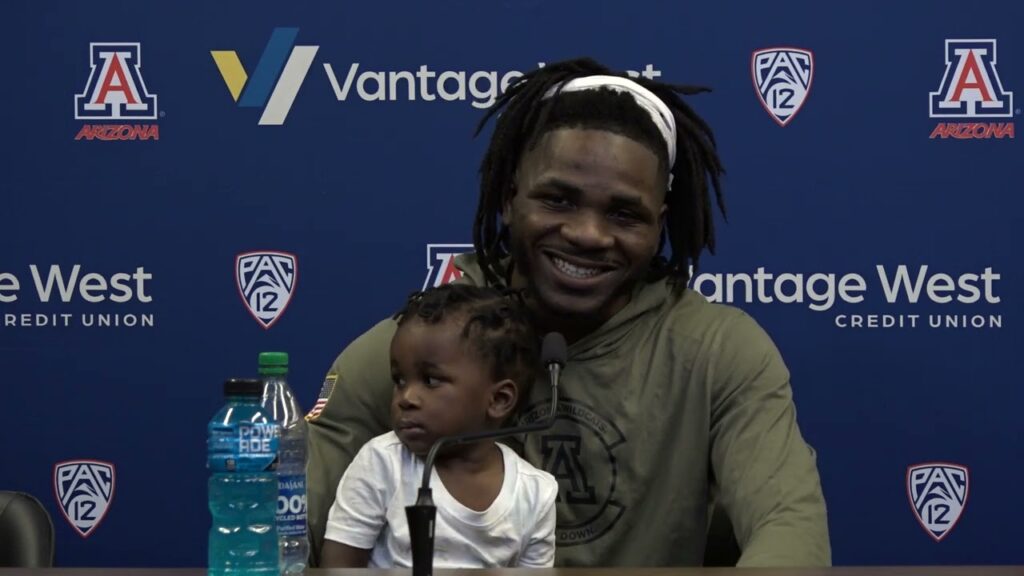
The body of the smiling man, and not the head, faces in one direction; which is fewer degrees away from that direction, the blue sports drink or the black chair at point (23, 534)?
the blue sports drink

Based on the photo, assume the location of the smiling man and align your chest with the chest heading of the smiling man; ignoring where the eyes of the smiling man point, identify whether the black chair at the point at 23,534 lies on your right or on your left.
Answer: on your right

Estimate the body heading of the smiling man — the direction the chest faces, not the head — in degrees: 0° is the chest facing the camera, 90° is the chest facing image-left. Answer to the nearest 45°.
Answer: approximately 0°

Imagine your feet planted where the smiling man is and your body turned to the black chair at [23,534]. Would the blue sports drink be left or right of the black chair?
left

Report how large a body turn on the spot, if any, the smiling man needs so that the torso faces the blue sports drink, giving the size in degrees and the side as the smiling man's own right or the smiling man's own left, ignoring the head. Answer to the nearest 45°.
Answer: approximately 45° to the smiling man's own right

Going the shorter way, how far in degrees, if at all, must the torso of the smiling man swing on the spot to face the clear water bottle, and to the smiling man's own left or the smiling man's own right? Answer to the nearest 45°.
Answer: approximately 45° to the smiling man's own right

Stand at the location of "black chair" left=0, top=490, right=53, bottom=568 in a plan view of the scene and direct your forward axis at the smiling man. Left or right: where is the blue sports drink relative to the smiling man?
right
